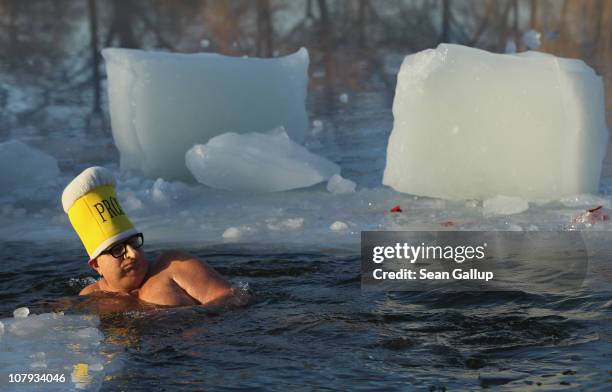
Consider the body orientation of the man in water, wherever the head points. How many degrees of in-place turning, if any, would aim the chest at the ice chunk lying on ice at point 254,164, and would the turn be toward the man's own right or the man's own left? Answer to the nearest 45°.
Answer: approximately 135° to the man's own left

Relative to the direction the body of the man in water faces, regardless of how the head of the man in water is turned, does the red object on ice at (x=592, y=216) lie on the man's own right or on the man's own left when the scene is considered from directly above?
on the man's own left

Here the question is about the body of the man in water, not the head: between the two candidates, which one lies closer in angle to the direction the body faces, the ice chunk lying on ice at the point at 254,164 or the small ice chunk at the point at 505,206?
the small ice chunk

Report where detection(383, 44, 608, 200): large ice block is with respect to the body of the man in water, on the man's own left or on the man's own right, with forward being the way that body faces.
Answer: on the man's own left

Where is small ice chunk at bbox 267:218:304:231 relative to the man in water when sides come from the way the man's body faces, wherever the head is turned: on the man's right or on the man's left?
on the man's left
